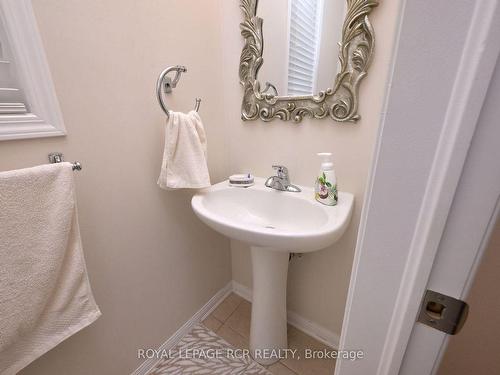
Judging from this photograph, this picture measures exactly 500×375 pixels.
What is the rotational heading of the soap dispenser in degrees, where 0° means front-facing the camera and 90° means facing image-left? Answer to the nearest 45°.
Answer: approximately 45°

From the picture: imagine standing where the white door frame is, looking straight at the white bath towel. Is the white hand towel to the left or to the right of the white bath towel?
right

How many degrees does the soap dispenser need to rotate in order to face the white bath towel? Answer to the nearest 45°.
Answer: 0° — it already faces it

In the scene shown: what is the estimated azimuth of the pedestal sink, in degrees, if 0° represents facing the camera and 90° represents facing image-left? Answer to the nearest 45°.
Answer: approximately 45°
